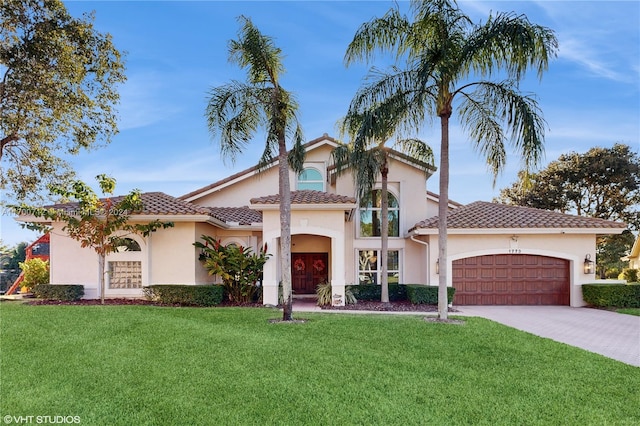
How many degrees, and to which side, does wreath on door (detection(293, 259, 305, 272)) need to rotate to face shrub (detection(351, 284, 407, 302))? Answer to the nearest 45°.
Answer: approximately 45° to its left

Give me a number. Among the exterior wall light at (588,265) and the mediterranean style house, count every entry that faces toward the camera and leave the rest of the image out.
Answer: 2

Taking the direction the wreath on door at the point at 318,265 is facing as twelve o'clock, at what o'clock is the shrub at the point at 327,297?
The shrub is roughly at 12 o'clock from the wreath on door.
